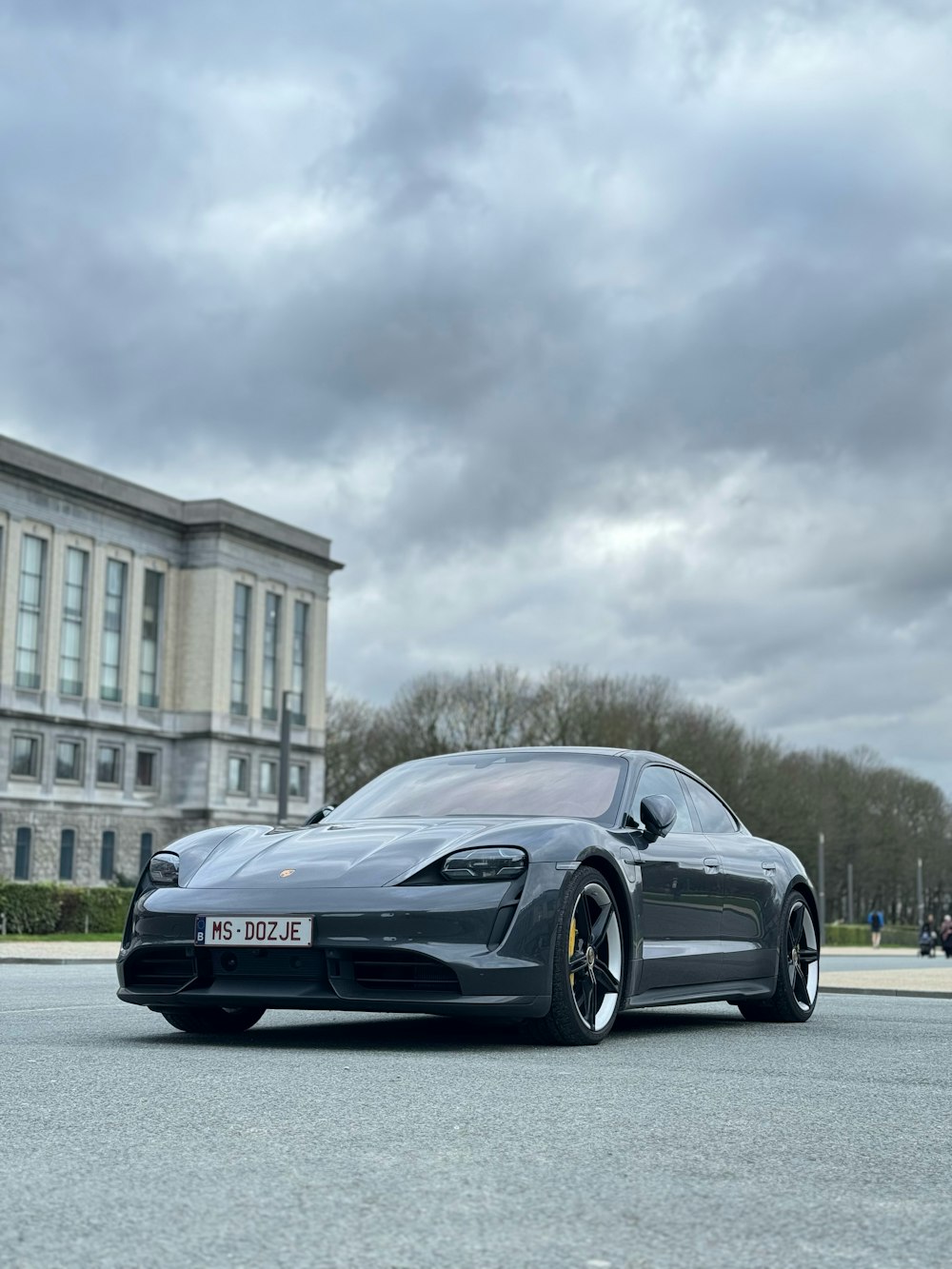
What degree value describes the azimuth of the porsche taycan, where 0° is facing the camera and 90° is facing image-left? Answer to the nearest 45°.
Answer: approximately 45°

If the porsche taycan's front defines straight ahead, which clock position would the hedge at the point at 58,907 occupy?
The hedge is roughly at 4 o'clock from the porsche taycan.
